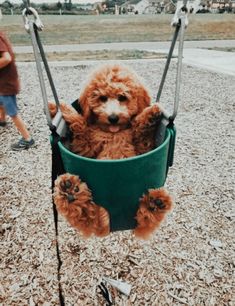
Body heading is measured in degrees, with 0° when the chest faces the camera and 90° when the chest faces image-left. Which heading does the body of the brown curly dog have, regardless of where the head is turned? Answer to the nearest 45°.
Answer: approximately 0°

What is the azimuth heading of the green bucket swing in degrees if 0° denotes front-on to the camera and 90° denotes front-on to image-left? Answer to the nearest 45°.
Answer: approximately 0°
